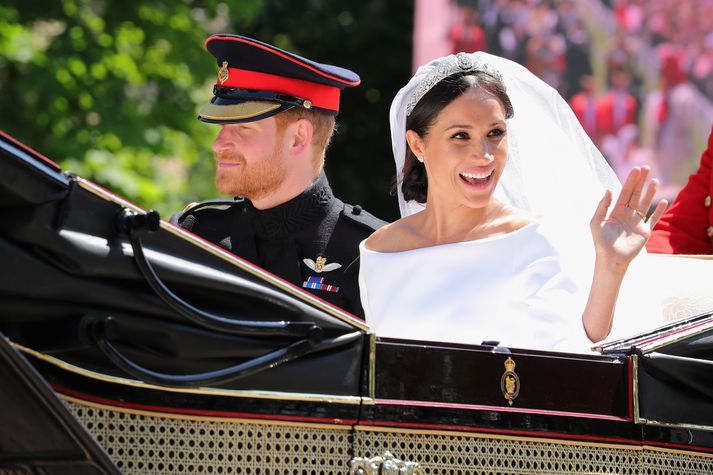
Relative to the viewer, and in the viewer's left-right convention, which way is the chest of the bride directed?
facing the viewer and to the right of the viewer

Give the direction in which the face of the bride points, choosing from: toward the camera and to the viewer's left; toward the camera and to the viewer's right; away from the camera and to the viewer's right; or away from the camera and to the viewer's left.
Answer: toward the camera and to the viewer's right

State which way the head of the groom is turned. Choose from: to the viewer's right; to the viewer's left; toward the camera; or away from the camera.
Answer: to the viewer's left
